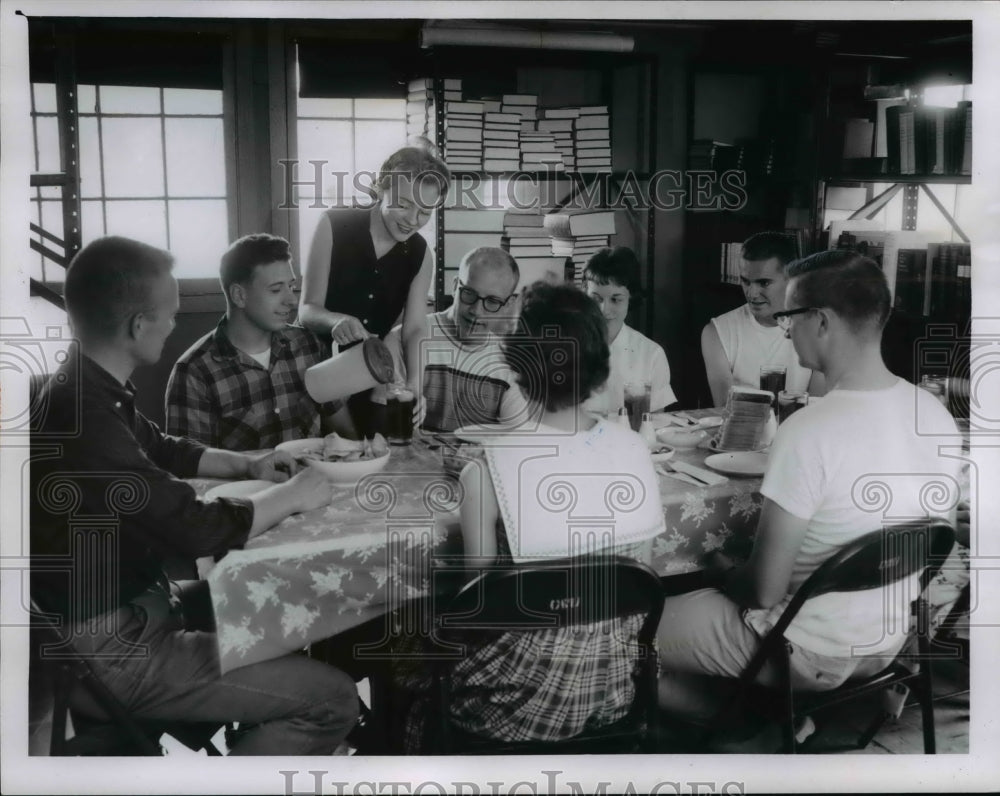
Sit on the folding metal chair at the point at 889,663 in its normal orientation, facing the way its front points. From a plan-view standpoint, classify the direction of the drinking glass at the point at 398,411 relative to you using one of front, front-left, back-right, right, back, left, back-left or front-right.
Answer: front-left

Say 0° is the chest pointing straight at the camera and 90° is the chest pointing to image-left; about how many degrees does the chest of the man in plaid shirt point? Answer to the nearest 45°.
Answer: approximately 315°

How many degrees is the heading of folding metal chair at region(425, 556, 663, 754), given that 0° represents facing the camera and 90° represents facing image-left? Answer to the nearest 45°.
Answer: approximately 180°

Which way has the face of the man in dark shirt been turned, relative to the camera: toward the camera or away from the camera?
away from the camera

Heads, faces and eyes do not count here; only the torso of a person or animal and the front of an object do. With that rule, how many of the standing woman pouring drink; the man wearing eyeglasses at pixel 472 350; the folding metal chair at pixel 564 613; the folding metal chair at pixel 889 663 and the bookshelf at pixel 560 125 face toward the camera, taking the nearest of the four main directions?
3

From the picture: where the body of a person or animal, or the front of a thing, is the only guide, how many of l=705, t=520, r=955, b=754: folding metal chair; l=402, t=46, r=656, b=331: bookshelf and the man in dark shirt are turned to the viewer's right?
1

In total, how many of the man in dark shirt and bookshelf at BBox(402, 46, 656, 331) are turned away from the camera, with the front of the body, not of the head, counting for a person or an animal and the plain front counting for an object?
0

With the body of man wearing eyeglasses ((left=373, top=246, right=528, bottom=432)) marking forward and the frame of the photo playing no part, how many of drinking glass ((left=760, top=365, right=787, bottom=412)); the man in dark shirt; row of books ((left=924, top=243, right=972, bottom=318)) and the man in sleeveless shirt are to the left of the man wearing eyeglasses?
3

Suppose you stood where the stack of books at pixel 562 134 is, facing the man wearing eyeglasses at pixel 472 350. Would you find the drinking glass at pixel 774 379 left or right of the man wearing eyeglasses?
left

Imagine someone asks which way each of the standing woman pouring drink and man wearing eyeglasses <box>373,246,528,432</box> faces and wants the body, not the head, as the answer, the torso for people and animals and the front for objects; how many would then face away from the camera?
0

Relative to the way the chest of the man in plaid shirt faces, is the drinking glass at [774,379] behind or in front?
in front

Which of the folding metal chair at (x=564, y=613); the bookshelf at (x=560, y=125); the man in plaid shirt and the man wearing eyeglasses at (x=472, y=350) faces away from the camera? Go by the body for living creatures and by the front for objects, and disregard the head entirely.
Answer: the folding metal chair

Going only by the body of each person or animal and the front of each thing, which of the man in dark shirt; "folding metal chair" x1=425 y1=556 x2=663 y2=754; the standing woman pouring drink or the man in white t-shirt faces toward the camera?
the standing woman pouring drink
